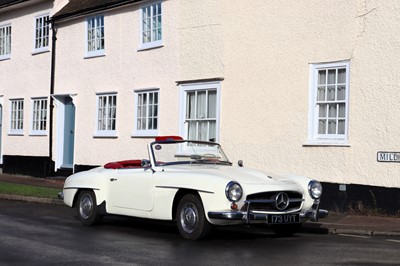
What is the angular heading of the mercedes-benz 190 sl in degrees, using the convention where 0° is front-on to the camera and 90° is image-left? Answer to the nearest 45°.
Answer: approximately 315°
